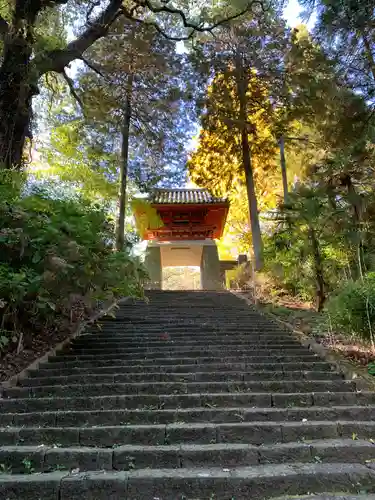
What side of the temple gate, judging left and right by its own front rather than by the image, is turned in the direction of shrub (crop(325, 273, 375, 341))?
front

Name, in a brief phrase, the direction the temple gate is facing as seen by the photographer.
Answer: facing the viewer

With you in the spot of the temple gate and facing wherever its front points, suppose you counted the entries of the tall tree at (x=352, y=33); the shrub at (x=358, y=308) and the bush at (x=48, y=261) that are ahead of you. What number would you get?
3

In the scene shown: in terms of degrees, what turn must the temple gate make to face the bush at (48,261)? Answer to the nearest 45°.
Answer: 0° — it already faces it
